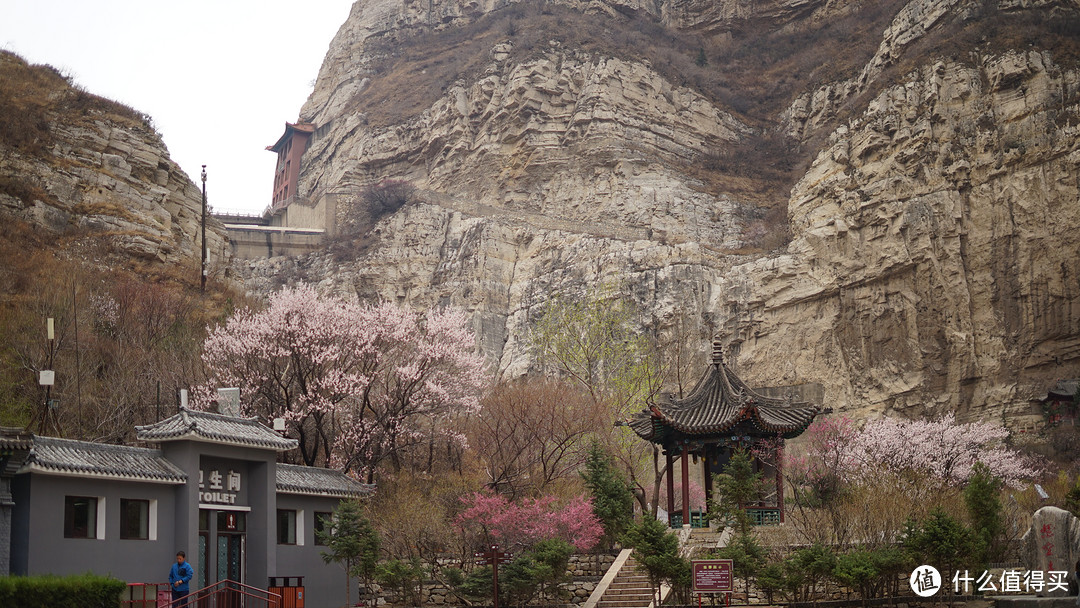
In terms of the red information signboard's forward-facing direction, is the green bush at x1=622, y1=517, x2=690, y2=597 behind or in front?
behind

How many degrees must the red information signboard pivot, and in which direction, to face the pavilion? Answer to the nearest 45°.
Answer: approximately 180°

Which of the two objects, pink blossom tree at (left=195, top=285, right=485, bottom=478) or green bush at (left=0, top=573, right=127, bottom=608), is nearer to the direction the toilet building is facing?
the green bush

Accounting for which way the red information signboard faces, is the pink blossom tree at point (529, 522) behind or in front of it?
behind

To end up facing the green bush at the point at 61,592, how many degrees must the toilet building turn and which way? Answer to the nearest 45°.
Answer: approximately 45° to its right

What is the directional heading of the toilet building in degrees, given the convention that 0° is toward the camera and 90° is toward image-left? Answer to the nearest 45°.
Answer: approximately 315°

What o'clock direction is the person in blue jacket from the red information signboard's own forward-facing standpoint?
The person in blue jacket is roughly at 3 o'clock from the red information signboard.

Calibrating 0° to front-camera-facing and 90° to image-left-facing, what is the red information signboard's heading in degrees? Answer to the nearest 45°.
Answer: approximately 0°

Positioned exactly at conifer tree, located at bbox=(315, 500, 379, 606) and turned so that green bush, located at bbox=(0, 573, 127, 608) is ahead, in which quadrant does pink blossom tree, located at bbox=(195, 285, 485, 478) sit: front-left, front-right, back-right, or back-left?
back-right

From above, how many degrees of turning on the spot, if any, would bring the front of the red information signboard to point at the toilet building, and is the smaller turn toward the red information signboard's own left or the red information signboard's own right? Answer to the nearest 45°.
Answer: approximately 90° to the red information signboard's own right

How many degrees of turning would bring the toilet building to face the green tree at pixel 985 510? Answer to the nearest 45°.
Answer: approximately 45° to its left

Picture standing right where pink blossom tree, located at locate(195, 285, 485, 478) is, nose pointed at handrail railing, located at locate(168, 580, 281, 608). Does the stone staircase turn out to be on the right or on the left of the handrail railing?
left
